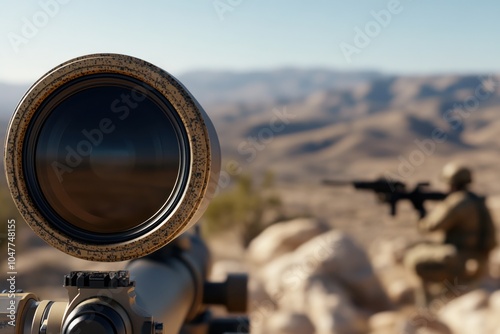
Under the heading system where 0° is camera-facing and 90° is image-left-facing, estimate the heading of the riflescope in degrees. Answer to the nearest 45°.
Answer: approximately 0°

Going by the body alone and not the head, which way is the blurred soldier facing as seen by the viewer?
to the viewer's left

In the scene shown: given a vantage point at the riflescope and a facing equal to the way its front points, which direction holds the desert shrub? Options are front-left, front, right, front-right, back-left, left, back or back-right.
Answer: back

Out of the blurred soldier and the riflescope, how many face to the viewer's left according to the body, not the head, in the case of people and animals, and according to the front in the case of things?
1

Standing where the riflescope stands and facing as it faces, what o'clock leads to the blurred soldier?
The blurred soldier is roughly at 7 o'clock from the riflescope.
